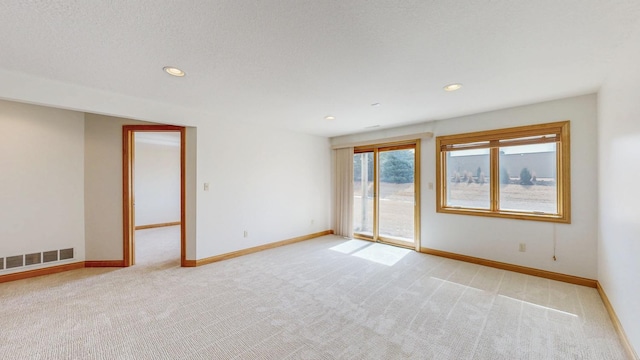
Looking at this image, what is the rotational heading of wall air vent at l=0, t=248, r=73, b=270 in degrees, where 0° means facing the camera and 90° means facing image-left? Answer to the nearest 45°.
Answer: approximately 315°
